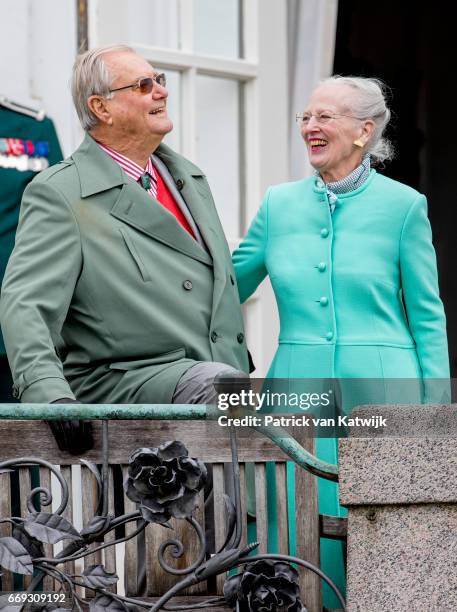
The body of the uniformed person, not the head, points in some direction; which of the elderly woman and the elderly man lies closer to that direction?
the elderly man

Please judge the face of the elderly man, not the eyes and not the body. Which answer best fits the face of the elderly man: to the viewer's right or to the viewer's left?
to the viewer's right

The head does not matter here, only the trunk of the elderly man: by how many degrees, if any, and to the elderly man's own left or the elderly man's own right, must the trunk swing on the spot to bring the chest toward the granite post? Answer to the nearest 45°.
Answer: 0° — they already face it

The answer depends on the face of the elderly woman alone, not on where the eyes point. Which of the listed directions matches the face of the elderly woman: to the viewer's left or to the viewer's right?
to the viewer's left

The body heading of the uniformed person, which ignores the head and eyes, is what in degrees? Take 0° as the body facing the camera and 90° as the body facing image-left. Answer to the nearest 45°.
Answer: approximately 0°
